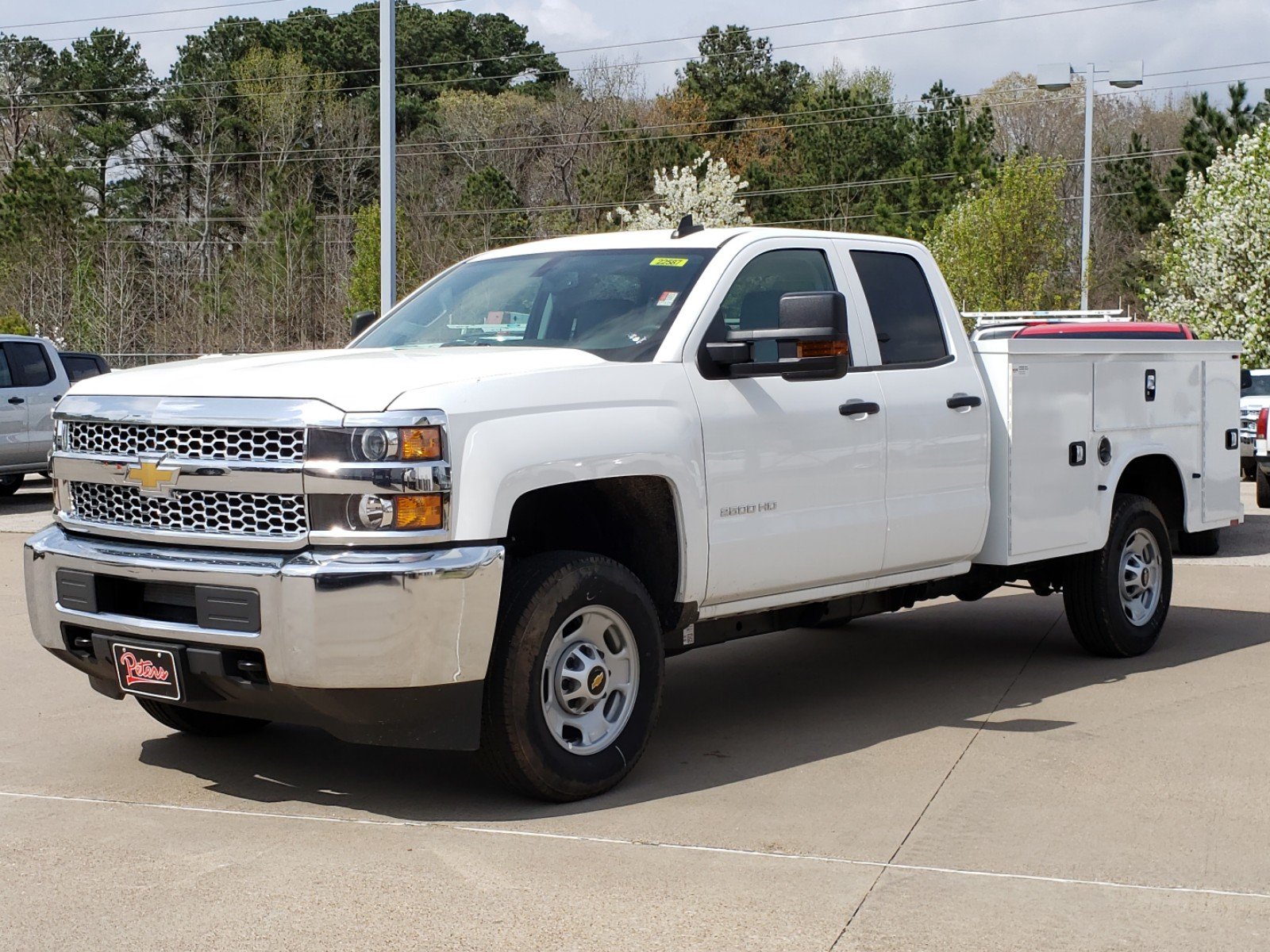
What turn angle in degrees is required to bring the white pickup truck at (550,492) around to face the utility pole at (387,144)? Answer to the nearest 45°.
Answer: approximately 135° to its right

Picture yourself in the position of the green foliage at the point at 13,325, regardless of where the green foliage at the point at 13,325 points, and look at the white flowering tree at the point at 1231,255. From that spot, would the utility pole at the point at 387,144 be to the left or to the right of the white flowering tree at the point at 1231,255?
right

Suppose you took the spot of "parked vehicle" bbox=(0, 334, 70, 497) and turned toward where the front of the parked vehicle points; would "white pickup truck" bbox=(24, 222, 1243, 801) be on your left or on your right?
on your left

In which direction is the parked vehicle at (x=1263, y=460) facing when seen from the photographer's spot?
facing away from the viewer and to the right of the viewer

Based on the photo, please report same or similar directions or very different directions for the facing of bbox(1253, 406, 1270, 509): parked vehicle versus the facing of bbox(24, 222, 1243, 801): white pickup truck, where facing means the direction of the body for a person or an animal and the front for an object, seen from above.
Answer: very different directions
